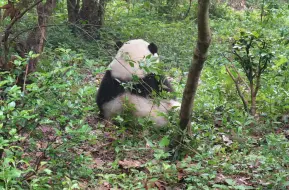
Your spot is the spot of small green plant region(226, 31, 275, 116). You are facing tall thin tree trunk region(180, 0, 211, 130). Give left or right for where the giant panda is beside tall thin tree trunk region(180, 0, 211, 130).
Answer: right

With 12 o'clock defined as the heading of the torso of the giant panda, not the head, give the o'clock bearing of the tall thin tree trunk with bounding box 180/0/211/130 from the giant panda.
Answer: The tall thin tree trunk is roughly at 2 o'clock from the giant panda.

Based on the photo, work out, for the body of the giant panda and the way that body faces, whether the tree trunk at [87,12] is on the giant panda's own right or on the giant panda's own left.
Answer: on the giant panda's own left
